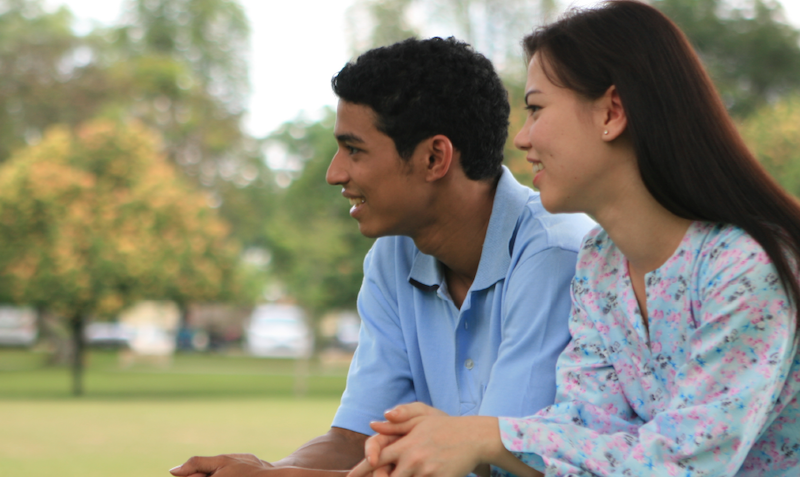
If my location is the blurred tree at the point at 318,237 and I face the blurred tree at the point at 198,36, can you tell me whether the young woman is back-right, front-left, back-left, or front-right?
back-left

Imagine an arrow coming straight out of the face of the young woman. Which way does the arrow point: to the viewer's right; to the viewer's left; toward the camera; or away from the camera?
to the viewer's left

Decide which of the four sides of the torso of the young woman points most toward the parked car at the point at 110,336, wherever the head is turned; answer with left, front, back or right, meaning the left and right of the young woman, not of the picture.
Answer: right

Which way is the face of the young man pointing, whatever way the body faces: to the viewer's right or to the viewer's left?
to the viewer's left

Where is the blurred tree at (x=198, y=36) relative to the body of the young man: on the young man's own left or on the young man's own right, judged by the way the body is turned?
on the young man's own right

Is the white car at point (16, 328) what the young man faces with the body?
no

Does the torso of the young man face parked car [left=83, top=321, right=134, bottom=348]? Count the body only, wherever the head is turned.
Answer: no

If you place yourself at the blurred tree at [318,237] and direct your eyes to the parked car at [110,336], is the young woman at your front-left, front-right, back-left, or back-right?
back-left

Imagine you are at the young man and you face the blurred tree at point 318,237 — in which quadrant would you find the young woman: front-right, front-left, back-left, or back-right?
back-right

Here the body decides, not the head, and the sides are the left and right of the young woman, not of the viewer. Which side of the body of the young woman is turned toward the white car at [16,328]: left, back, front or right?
right

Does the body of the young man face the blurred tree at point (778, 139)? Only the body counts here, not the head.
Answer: no

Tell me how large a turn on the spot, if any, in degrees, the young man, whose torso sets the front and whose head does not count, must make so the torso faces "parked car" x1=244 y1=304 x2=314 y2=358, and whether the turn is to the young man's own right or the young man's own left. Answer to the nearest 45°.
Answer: approximately 135° to the young man's own right

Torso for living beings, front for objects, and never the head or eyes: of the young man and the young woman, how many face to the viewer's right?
0

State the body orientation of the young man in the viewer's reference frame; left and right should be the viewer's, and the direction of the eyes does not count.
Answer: facing the viewer and to the left of the viewer

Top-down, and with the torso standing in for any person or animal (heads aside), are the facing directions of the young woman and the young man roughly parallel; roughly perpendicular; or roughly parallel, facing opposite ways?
roughly parallel
